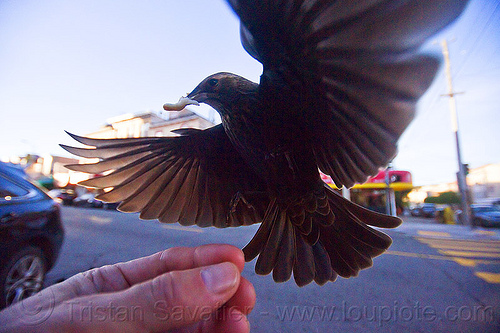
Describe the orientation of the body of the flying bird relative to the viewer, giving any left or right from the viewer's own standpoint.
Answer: facing the viewer and to the left of the viewer

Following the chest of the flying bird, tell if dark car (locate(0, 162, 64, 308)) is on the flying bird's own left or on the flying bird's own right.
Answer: on the flying bird's own right
